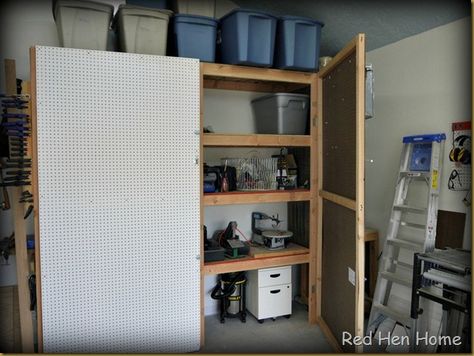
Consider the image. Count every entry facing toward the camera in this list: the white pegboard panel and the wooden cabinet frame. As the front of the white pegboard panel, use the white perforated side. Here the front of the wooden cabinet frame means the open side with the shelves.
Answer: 2

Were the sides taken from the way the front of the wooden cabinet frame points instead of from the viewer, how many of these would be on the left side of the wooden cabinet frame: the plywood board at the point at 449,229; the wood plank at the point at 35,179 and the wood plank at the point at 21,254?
1

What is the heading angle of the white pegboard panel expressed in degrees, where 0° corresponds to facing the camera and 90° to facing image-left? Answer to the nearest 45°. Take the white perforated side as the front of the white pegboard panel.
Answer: approximately 0°

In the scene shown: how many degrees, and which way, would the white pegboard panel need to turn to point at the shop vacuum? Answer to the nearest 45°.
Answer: approximately 135° to its left

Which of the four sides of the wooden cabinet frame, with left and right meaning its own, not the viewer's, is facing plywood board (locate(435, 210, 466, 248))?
left

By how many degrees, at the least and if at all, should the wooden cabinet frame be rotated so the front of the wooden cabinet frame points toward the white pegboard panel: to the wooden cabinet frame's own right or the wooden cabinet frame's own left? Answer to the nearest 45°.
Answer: approximately 45° to the wooden cabinet frame's own right

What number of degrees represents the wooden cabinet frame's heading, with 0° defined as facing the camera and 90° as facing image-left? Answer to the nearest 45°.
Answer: approximately 0°
